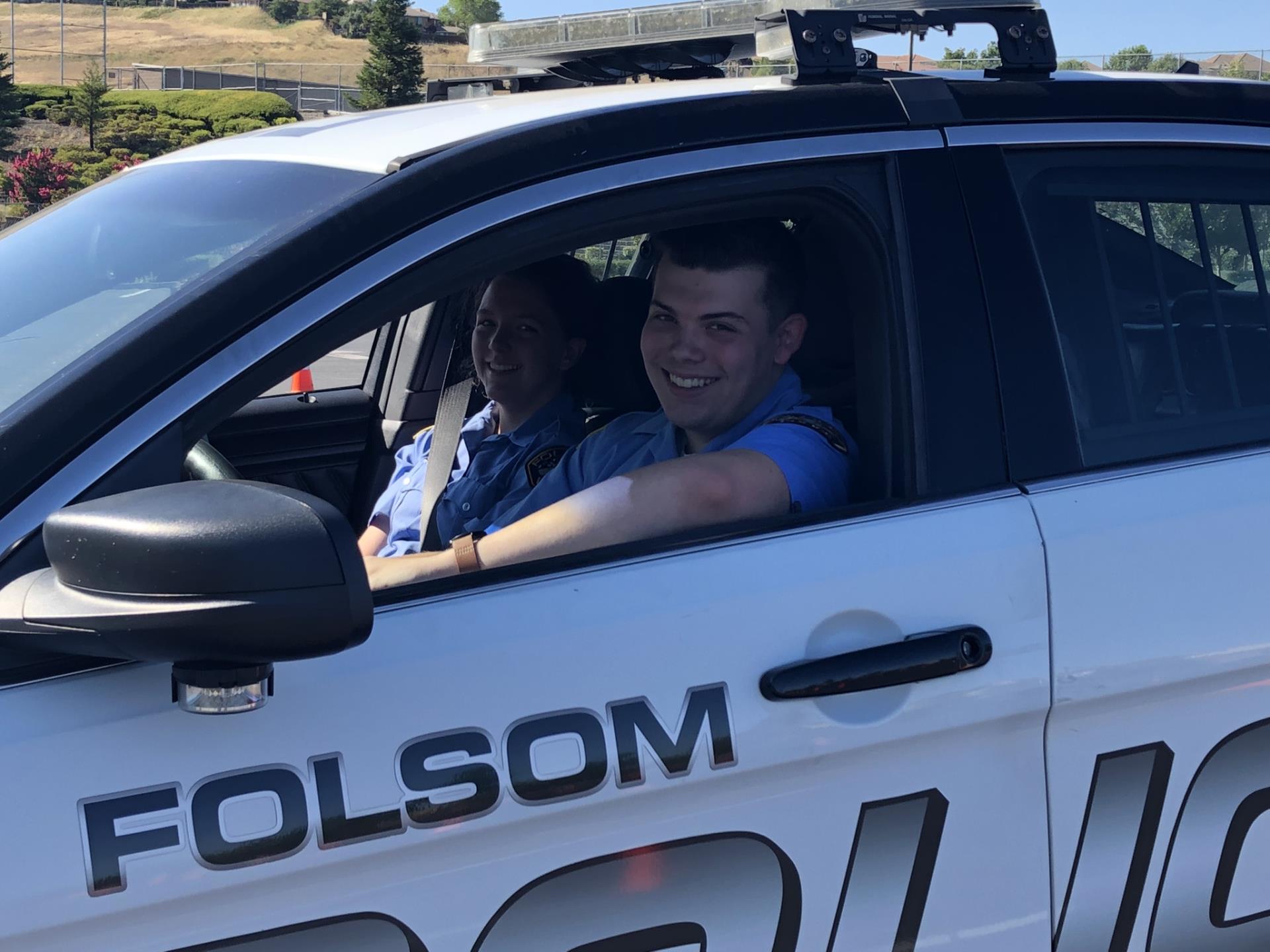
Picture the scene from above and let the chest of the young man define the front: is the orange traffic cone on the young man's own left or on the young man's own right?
on the young man's own right

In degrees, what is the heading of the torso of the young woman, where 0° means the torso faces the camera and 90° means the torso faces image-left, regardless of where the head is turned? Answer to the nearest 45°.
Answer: approximately 45°

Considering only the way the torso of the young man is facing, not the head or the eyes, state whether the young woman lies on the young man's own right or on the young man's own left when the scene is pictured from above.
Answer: on the young man's own right
